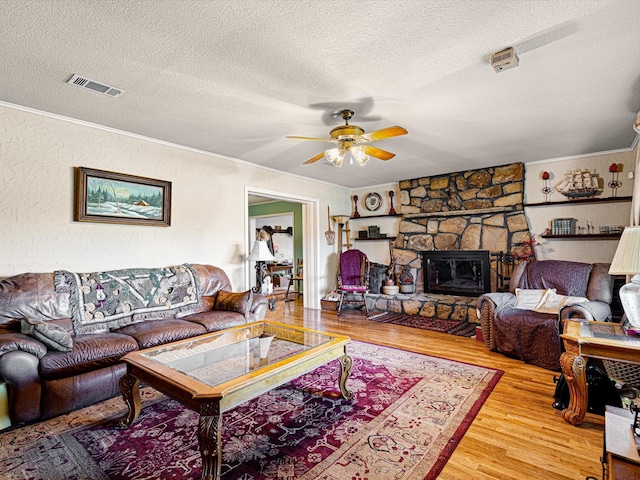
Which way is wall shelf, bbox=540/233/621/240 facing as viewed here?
toward the camera

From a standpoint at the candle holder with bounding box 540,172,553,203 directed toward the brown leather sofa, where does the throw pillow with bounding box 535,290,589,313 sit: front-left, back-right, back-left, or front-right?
front-left

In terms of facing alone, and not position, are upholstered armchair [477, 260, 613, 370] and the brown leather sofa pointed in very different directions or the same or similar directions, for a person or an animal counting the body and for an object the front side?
very different directions

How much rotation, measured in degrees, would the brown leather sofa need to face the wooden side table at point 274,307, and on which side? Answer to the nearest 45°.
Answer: approximately 90° to its left

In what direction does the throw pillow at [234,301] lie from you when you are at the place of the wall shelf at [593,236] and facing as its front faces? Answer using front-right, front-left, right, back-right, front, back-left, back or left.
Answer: front-right

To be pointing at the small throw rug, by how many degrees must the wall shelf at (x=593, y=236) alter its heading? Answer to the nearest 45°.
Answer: approximately 45° to its right

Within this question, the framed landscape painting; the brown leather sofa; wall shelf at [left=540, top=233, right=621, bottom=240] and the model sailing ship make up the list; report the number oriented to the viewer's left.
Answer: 1

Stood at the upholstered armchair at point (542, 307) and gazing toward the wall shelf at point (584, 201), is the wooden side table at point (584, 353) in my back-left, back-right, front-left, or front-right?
back-right

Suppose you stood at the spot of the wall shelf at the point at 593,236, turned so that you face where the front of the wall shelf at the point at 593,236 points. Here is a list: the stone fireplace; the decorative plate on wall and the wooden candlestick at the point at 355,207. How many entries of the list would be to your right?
3

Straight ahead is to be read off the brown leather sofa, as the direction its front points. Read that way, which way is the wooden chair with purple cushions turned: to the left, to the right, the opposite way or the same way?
to the right

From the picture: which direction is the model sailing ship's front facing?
to the viewer's left

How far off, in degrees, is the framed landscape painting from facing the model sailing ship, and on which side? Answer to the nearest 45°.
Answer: approximately 45° to its left

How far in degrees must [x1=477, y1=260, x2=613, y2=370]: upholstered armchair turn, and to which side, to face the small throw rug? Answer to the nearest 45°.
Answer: approximately 90° to its right

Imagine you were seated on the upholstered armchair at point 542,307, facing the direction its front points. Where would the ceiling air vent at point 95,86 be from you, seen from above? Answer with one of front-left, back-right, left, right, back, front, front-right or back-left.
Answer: front

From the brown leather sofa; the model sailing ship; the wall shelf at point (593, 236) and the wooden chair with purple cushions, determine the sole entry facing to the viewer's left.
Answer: the model sailing ship

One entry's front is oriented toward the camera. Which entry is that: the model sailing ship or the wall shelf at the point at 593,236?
the wall shelf

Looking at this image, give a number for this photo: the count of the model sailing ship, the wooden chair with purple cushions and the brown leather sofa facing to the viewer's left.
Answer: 1

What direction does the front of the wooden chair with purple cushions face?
toward the camera

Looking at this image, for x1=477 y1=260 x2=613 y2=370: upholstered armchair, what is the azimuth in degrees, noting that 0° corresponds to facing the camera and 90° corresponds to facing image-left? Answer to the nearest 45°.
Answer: approximately 45°
